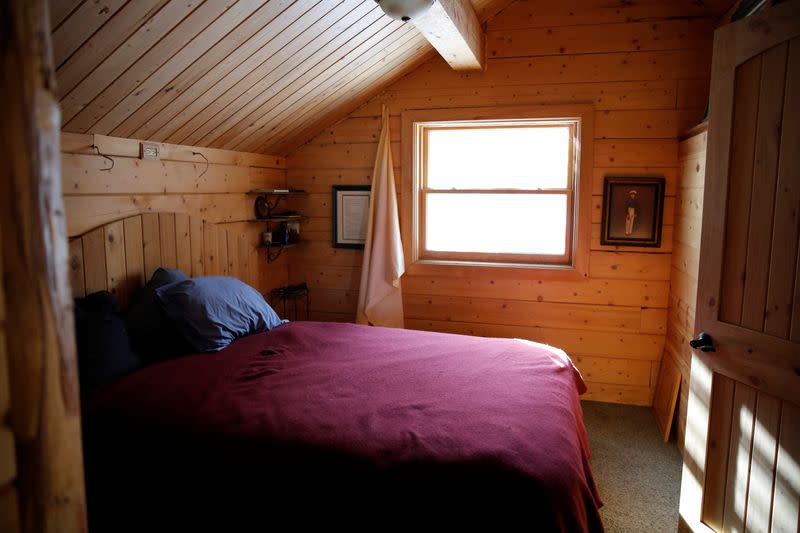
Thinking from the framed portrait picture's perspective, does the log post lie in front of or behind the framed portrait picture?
in front

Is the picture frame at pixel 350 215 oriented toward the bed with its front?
yes

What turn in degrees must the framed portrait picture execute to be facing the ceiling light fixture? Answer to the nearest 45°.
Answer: approximately 45° to its right

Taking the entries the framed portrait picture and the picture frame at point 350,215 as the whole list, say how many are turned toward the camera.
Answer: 2

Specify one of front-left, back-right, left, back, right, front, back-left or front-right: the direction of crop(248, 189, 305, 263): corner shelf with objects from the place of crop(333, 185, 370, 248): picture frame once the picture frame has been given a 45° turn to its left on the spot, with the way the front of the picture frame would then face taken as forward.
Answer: back-right

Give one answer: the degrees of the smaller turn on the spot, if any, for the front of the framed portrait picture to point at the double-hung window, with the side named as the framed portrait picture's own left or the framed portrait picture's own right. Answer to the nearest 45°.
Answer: approximately 90° to the framed portrait picture's own right

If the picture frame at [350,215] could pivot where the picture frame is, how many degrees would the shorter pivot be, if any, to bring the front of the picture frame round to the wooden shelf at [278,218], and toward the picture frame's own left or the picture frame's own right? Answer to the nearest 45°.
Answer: approximately 90° to the picture frame's own right

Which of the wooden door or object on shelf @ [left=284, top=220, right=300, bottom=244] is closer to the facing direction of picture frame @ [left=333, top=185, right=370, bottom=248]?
the wooden door

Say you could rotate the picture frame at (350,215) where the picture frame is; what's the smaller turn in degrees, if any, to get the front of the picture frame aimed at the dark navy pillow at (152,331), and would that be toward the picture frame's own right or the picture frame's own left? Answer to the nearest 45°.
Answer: approximately 45° to the picture frame's own right

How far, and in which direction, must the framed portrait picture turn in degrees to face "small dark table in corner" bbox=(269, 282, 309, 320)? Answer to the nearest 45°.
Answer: approximately 90° to its right

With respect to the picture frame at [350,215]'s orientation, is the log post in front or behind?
in front
